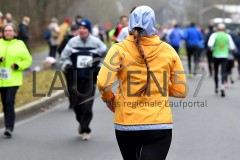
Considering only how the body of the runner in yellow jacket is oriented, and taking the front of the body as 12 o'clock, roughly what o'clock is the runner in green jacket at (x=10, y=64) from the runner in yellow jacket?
The runner in green jacket is roughly at 11 o'clock from the runner in yellow jacket.

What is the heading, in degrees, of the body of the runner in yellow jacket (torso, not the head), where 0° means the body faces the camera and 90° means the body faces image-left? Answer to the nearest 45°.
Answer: approximately 180°

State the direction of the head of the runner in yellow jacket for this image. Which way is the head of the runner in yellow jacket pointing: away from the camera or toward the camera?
away from the camera
